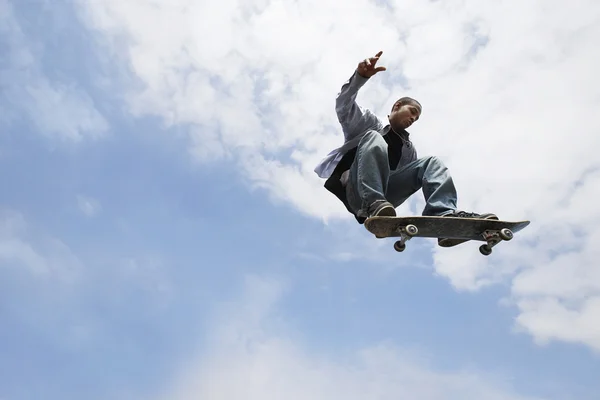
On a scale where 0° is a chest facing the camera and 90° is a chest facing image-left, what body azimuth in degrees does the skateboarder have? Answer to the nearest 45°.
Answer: approximately 315°
